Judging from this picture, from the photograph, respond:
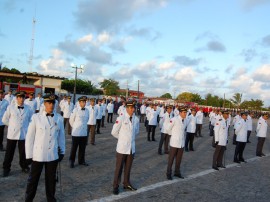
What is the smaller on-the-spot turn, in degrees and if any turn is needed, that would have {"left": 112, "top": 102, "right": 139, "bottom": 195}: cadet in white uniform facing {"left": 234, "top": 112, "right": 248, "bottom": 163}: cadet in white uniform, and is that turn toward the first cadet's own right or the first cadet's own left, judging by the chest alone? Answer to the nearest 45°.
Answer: approximately 90° to the first cadet's own left

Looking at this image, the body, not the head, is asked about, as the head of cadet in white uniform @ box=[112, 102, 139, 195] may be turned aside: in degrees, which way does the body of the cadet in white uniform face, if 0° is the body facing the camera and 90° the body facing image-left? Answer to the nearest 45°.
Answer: approximately 315°

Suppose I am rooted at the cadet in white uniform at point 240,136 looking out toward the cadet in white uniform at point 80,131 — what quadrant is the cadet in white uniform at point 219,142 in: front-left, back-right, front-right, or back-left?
front-left

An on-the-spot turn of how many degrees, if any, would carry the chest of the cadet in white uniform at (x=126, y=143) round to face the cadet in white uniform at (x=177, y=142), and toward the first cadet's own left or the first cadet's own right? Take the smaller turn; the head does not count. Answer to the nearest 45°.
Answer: approximately 90° to the first cadet's own left

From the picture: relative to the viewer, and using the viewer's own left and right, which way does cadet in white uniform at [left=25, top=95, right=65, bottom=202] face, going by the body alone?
facing the viewer and to the right of the viewer

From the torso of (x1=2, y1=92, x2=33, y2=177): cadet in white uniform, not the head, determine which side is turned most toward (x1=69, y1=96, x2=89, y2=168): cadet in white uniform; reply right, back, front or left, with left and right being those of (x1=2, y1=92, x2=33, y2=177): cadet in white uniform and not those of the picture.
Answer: left

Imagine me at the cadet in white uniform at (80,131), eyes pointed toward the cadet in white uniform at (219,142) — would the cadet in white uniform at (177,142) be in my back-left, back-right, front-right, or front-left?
front-right

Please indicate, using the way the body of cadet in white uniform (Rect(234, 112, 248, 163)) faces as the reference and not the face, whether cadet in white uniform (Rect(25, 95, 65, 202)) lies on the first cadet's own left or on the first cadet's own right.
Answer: on the first cadet's own right

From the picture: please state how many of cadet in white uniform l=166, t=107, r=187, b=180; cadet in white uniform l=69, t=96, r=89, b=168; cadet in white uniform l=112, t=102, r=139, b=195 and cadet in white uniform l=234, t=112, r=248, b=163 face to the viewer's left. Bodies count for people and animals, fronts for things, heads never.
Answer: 0

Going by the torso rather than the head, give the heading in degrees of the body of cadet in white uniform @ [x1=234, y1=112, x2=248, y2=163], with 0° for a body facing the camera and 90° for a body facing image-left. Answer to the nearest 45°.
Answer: approximately 315°

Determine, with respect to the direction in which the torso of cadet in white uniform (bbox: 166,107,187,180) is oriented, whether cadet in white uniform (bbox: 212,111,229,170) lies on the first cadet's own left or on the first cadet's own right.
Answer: on the first cadet's own left

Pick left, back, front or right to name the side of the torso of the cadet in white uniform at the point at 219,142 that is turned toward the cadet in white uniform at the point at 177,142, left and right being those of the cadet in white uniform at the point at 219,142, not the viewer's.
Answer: right
